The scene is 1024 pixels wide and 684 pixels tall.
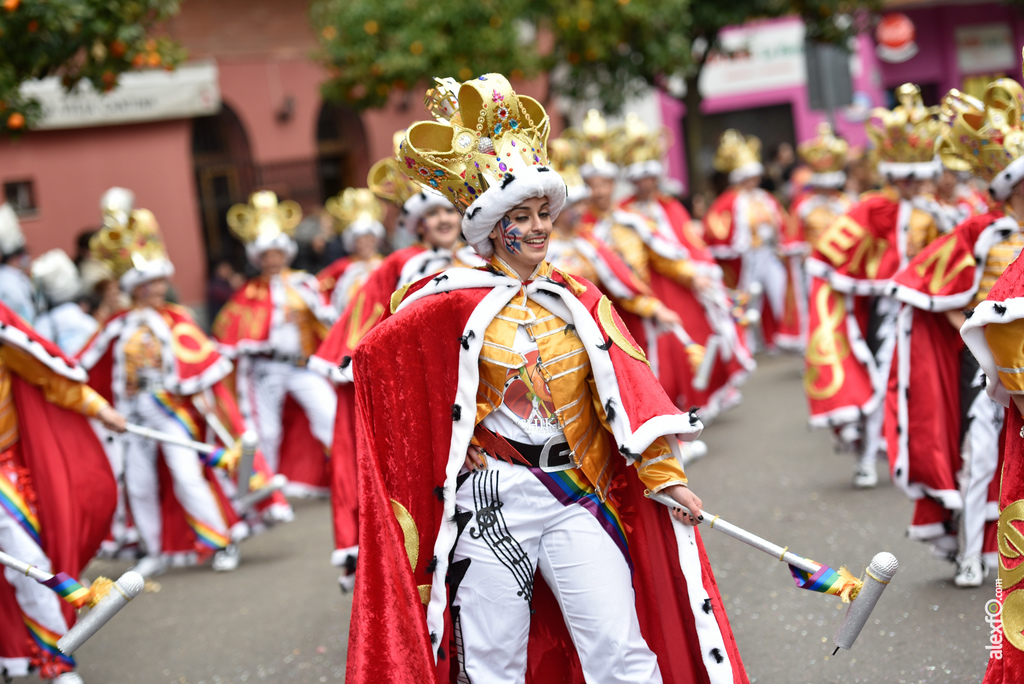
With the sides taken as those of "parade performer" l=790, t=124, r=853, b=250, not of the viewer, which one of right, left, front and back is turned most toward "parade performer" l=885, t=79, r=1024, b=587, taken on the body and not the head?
front

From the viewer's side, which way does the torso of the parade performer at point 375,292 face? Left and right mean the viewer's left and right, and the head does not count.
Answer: facing the viewer and to the right of the viewer

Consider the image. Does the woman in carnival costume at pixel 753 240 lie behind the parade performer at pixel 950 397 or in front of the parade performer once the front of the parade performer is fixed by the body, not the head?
behind

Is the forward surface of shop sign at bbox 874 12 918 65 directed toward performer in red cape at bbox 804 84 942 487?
yes

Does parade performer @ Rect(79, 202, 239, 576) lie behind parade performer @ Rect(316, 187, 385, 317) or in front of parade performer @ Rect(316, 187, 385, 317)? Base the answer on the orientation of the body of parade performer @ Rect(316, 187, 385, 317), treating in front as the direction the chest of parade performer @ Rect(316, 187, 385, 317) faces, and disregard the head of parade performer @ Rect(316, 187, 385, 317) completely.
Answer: in front

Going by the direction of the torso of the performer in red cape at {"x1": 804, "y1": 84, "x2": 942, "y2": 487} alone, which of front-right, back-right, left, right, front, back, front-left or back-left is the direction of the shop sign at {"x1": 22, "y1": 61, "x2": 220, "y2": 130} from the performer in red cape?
back
